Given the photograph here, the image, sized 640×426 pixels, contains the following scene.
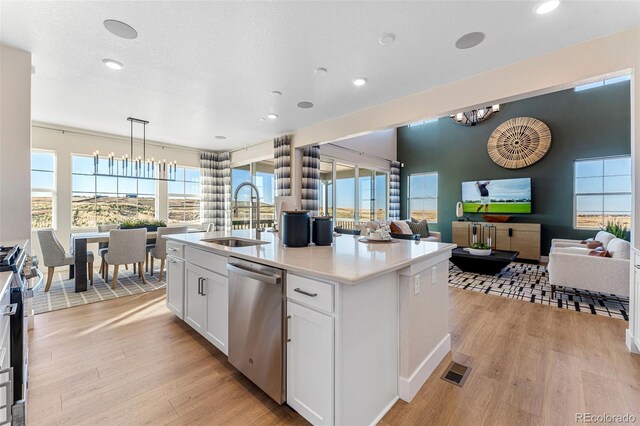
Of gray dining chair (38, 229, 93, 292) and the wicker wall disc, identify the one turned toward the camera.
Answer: the wicker wall disc

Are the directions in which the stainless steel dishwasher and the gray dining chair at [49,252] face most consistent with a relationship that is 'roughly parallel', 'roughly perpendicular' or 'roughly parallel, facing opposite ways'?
roughly parallel, facing opposite ways

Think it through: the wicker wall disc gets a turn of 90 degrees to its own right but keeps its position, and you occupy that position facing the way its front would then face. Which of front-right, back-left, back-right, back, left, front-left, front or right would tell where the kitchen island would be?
left

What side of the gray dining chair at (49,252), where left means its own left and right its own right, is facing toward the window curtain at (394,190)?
front

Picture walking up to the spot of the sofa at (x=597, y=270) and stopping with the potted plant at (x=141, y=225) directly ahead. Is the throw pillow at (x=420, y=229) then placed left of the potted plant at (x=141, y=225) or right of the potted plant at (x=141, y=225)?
right

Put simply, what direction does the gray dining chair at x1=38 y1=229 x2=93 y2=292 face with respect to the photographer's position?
facing to the right of the viewer

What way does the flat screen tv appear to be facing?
toward the camera

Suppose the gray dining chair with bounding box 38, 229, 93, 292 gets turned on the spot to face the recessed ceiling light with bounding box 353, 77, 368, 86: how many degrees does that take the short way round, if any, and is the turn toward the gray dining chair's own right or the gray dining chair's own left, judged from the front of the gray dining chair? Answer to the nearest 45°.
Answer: approximately 45° to the gray dining chair's own right

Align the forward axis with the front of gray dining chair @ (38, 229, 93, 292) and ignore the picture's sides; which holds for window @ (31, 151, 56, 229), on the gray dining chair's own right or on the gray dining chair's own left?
on the gray dining chair's own left

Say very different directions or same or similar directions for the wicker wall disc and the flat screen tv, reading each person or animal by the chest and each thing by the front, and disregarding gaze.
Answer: same or similar directions

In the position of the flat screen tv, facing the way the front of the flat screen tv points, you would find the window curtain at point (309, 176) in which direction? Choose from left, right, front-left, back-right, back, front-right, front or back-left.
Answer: front-right

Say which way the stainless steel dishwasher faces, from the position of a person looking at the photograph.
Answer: facing the viewer and to the left of the viewer

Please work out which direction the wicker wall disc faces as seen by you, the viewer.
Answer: facing the viewer

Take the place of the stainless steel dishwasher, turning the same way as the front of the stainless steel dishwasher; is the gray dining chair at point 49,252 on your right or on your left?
on your right

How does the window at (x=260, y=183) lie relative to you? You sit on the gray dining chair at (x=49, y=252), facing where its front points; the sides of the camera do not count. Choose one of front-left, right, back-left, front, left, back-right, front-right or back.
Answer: front

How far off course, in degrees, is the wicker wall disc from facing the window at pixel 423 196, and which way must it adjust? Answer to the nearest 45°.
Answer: approximately 90° to its right
